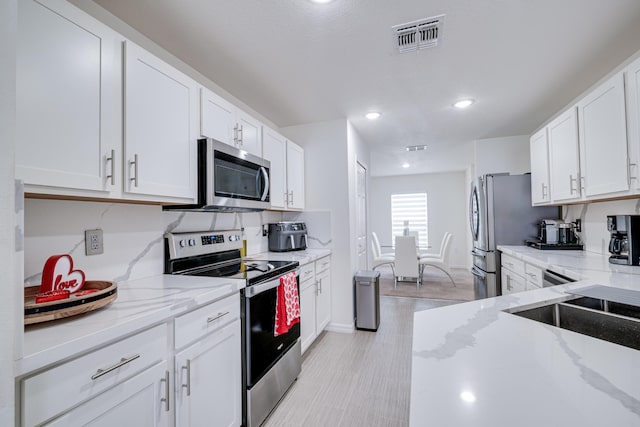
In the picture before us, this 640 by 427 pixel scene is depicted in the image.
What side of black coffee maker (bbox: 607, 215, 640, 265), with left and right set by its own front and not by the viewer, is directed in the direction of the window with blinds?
right

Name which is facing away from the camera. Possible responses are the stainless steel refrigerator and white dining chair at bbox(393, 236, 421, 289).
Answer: the white dining chair

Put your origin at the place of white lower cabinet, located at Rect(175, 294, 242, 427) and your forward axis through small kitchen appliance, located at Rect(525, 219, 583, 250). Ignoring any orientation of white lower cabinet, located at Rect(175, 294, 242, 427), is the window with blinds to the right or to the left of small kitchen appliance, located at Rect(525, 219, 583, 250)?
left

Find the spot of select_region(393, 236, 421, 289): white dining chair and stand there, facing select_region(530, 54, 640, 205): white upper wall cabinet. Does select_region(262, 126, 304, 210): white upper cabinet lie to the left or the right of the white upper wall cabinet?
right

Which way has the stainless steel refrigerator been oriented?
to the viewer's left

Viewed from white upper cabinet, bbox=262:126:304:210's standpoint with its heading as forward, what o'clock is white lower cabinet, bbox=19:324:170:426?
The white lower cabinet is roughly at 2 o'clock from the white upper cabinet.

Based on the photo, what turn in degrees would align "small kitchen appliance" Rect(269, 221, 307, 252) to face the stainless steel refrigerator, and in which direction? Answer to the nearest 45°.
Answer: approximately 45° to its left

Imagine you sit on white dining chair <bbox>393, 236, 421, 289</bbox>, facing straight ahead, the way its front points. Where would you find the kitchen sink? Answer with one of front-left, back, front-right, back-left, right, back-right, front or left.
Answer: back

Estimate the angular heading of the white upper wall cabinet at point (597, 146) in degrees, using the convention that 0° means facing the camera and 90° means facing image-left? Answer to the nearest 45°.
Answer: approximately 45°

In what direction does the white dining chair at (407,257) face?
away from the camera
